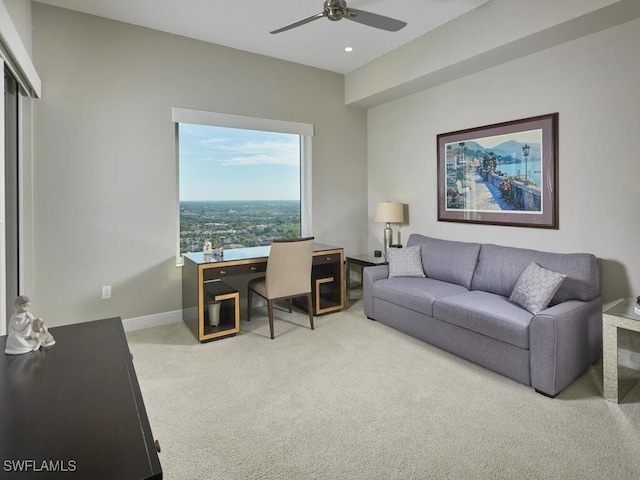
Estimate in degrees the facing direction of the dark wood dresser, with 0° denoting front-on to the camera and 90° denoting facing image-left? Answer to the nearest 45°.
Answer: approximately 270°

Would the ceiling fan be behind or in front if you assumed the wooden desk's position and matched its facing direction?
in front

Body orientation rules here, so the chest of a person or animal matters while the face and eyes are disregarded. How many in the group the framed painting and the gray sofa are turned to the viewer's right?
0

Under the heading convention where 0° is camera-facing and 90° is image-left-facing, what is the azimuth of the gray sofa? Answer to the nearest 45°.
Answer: approximately 45°

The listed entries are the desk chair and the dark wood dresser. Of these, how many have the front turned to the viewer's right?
1

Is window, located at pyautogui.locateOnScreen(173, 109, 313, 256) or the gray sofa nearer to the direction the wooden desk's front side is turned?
the gray sofa

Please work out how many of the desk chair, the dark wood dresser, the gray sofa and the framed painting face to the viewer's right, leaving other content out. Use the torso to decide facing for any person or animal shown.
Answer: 1

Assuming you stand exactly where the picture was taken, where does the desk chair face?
facing away from the viewer and to the left of the viewer

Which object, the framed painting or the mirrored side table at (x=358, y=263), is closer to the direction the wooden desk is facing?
the framed painting

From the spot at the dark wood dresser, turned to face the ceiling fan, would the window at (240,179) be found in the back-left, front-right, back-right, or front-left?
front-left

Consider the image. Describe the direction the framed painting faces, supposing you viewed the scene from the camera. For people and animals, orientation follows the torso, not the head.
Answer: facing the viewer and to the left of the viewer

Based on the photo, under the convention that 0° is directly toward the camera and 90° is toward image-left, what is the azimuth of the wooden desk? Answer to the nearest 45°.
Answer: approximately 315°

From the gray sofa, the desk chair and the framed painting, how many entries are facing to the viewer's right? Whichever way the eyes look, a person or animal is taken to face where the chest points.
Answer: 0

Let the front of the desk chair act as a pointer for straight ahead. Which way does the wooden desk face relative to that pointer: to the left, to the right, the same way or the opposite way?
the opposite way

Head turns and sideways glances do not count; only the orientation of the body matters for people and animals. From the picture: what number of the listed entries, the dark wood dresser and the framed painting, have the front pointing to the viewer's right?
1
